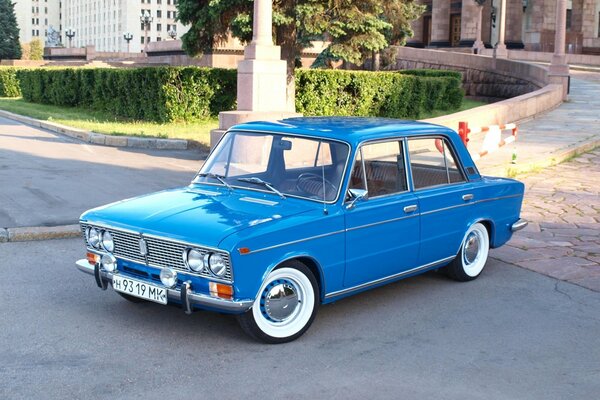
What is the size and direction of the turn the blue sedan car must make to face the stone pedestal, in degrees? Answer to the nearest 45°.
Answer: approximately 135° to its right

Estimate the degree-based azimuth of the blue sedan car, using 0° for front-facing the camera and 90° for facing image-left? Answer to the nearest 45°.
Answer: approximately 45°

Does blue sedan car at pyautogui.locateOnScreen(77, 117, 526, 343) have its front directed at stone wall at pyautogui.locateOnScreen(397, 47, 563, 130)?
no

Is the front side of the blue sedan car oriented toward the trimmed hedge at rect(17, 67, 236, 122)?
no

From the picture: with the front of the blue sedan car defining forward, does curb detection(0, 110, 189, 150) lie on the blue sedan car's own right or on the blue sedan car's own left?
on the blue sedan car's own right

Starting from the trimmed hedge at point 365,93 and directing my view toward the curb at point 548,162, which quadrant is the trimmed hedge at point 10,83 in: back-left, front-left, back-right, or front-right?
back-right

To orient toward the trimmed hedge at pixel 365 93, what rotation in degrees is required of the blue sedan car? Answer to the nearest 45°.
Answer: approximately 135° to its right

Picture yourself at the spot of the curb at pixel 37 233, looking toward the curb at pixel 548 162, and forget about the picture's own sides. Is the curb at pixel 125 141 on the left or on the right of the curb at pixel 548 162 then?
left

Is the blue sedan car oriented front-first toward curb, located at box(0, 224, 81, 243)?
no

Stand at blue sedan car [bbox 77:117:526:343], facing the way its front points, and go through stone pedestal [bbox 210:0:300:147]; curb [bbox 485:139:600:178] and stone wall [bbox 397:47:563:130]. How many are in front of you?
0

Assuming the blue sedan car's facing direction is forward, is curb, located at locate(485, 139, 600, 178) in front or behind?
behind
